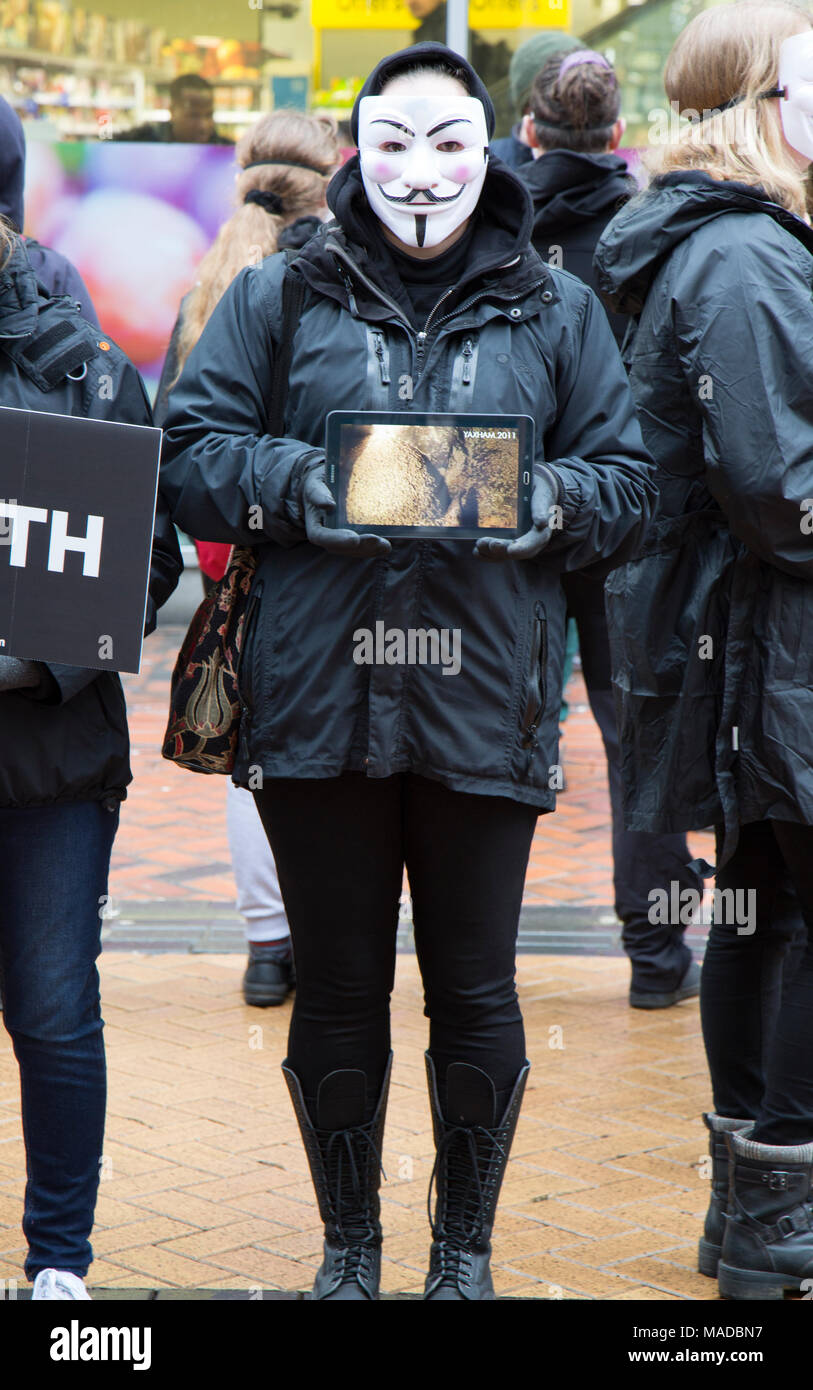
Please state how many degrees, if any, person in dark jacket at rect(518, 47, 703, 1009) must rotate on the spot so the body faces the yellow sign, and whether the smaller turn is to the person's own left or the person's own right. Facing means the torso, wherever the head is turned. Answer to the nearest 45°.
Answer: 0° — they already face it

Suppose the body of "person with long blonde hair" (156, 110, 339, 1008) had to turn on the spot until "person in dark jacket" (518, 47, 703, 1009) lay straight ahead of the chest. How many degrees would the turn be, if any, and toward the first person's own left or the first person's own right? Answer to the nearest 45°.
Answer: approximately 45° to the first person's own right

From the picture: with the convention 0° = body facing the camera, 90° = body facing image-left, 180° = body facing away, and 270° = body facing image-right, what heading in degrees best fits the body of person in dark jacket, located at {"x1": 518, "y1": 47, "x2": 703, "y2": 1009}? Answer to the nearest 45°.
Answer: approximately 180°

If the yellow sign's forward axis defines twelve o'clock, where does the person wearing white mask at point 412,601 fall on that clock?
The person wearing white mask is roughly at 12 o'clock from the yellow sign.

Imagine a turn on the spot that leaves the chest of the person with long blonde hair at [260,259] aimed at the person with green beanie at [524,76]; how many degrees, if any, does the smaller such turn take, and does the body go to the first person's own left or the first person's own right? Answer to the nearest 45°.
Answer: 0° — they already face them

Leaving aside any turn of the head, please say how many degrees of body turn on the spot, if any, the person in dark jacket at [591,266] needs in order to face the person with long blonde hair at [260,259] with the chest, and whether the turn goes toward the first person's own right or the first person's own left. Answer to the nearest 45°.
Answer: approximately 90° to the first person's own left
